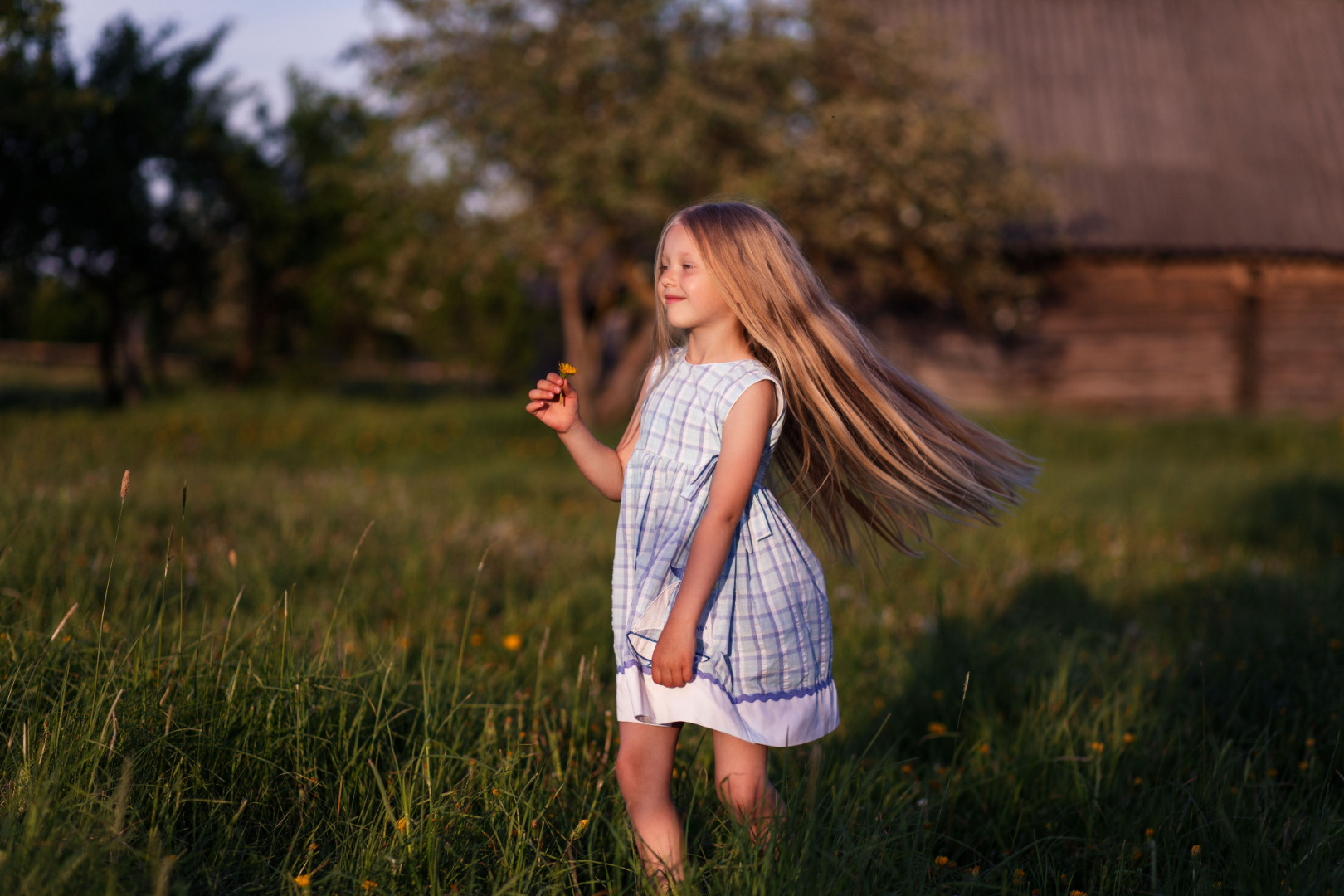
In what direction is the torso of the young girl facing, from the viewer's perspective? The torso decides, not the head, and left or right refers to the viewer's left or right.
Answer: facing the viewer and to the left of the viewer

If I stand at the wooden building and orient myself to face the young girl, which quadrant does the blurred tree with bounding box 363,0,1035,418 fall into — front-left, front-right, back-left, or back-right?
front-right

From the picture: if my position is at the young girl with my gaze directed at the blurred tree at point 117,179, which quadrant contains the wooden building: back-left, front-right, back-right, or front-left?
front-right

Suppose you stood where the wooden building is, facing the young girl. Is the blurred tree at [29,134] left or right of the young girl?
right

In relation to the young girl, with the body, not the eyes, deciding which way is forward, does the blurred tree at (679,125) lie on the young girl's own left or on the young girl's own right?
on the young girl's own right

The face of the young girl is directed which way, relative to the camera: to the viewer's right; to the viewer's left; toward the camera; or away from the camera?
to the viewer's left

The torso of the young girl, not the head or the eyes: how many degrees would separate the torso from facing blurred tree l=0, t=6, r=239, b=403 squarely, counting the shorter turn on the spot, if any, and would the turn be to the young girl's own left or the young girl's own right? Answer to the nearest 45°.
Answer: approximately 90° to the young girl's own right

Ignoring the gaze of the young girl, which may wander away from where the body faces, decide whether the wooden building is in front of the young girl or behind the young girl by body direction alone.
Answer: behind

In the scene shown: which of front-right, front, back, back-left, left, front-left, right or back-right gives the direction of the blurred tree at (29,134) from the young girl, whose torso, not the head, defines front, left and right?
right
